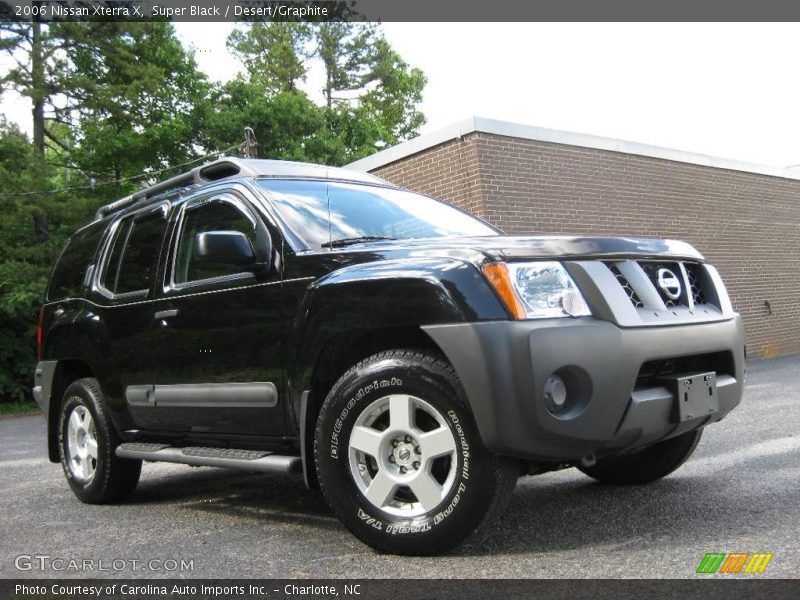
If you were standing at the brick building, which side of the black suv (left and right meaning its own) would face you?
left

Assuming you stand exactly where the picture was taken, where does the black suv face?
facing the viewer and to the right of the viewer

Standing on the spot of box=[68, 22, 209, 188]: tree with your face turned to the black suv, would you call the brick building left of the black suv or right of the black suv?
left

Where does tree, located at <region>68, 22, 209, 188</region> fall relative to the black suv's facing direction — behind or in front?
behind

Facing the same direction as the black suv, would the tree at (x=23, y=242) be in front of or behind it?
behind

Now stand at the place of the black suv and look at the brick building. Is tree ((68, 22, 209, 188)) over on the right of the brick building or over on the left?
left

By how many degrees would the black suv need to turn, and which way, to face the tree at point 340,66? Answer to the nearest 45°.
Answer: approximately 135° to its left
